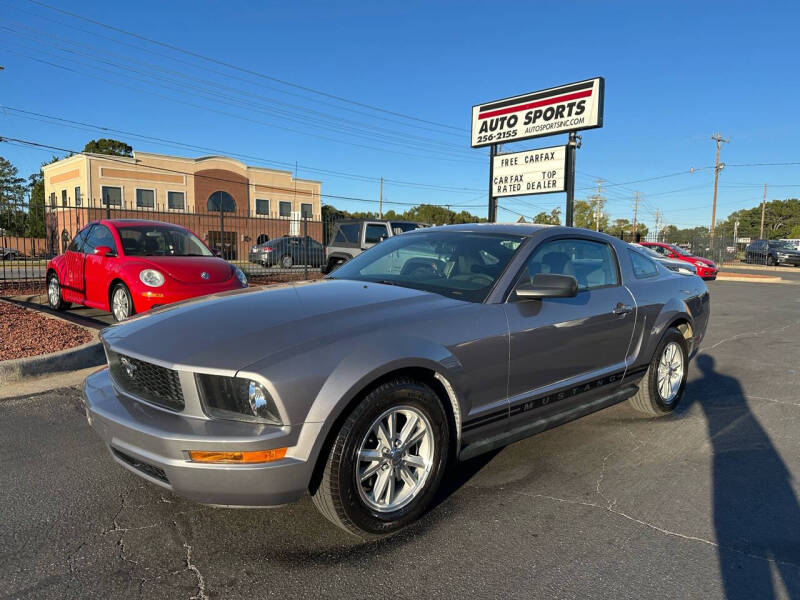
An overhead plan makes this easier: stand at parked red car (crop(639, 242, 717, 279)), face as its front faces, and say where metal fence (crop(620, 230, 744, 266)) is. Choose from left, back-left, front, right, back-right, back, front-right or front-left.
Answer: back-left

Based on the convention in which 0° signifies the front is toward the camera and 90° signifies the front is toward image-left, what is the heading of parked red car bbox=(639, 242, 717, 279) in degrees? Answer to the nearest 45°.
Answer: approximately 315°

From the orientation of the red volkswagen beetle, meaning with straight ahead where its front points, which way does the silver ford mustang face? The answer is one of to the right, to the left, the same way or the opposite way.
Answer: to the right

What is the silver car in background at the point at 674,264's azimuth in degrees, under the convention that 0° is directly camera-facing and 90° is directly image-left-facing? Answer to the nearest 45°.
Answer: approximately 315°

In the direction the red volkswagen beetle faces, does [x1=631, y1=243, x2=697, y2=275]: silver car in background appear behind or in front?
in front

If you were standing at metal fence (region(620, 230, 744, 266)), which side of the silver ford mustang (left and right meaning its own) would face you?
back

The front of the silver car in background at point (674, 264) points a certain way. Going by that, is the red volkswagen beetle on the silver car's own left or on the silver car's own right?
on the silver car's own right

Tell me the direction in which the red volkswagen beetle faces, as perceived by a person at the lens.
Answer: facing the viewer and to the right of the viewer

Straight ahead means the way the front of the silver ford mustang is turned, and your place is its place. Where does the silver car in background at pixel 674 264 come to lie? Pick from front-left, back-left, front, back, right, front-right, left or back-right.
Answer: back
